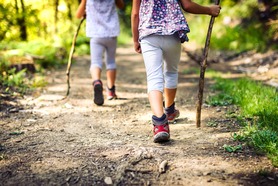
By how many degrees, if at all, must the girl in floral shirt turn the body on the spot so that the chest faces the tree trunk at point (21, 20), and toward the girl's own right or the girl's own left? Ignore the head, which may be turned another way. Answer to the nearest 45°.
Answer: approximately 45° to the girl's own left

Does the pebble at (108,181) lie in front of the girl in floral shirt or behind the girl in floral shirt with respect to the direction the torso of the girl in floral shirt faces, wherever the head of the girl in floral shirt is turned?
behind

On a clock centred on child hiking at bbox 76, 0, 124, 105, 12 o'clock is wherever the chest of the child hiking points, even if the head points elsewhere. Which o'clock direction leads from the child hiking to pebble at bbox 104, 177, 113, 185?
The pebble is roughly at 6 o'clock from the child hiking.

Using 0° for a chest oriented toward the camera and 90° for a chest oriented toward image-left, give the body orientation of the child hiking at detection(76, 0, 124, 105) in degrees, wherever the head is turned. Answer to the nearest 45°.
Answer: approximately 180°

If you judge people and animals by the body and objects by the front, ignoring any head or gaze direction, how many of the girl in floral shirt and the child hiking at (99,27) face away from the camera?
2

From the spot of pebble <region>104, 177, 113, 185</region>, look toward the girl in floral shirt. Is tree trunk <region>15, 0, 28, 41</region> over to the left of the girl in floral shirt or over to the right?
left

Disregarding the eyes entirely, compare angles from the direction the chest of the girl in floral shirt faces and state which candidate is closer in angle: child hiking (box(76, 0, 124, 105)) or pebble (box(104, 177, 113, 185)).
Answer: the child hiking

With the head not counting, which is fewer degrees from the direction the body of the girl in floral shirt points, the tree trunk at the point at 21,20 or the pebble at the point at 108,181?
the tree trunk

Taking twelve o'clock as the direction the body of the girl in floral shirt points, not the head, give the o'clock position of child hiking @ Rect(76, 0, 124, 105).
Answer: The child hiking is roughly at 11 o'clock from the girl in floral shirt.

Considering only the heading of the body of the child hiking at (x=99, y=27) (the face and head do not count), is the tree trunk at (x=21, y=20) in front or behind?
in front

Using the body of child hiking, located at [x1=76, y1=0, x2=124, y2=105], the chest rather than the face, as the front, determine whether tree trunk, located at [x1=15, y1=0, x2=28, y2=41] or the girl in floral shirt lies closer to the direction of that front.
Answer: the tree trunk

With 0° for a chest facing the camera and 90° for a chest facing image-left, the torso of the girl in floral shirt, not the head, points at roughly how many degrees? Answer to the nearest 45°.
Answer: approximately 180°

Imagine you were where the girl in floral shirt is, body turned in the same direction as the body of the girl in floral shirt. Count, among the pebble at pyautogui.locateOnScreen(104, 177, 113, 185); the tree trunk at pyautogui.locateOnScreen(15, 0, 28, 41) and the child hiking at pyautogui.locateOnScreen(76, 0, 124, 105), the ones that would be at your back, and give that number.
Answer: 1
